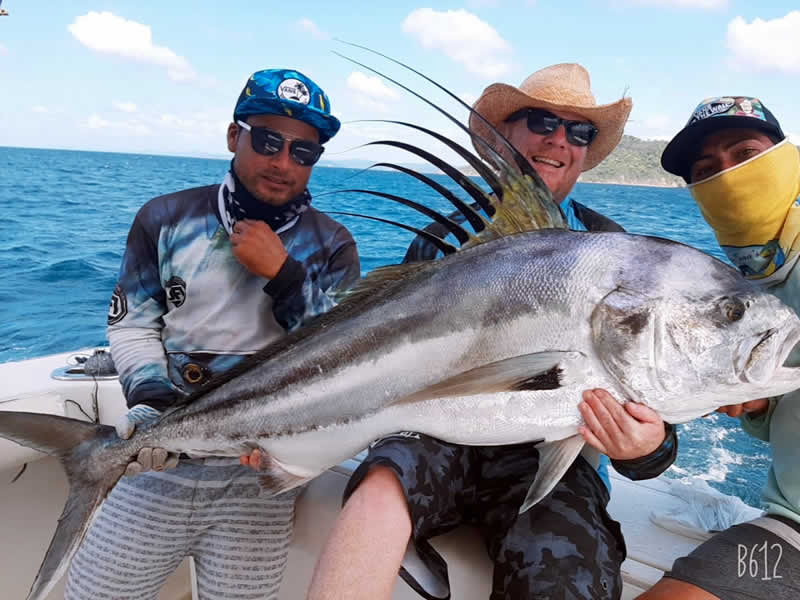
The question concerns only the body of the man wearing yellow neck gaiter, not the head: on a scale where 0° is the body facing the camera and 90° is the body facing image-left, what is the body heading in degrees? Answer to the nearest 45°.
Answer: approximately 45°

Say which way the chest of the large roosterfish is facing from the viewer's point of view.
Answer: to the viewer's right

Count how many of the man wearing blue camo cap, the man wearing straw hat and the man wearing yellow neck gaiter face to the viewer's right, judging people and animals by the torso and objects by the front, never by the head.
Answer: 0

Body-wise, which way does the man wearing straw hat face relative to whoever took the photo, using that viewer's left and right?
facing the viewer

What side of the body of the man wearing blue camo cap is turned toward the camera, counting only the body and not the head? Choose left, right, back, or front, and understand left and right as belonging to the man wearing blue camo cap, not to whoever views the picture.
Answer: front
